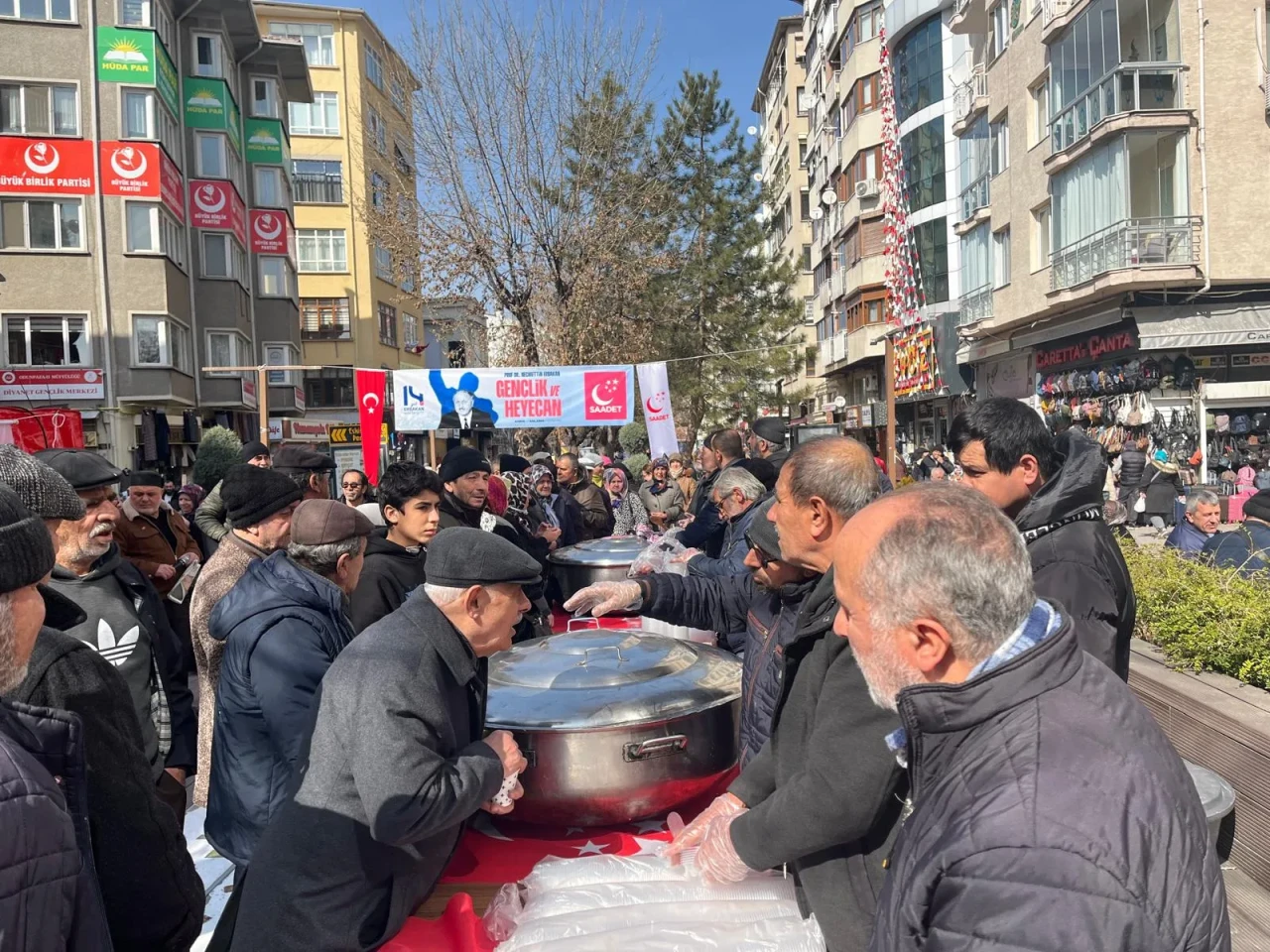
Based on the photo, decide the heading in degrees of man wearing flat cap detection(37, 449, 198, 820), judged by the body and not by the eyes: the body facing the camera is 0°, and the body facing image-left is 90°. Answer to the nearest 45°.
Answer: approximately 315°

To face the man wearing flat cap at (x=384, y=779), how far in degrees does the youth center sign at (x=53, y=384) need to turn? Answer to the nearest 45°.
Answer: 0° — it already faces them

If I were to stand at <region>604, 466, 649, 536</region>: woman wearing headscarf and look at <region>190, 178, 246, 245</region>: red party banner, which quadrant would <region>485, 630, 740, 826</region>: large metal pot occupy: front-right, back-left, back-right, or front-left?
back-left

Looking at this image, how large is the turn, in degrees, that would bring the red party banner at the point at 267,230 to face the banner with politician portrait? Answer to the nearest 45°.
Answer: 0° — it already faces it

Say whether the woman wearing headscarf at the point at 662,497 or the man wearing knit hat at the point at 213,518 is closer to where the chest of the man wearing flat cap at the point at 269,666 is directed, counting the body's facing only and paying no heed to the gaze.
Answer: the woman wearing headscarf

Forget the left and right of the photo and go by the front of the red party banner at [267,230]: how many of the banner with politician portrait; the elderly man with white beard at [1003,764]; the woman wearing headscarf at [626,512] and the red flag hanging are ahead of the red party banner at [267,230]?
4

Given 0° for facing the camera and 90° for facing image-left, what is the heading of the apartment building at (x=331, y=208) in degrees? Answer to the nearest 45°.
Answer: approximately 0°

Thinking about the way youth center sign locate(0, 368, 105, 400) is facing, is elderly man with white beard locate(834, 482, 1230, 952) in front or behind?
in front

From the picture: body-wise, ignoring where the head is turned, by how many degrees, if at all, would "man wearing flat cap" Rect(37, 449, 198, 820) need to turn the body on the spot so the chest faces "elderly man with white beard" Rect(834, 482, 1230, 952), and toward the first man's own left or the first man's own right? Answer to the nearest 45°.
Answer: approximately 45° to the first man's own right

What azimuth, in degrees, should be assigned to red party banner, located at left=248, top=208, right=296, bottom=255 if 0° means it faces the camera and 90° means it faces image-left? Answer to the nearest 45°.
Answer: approximately 0°
